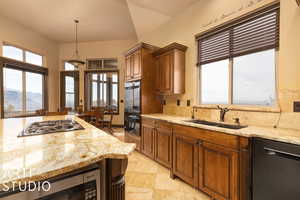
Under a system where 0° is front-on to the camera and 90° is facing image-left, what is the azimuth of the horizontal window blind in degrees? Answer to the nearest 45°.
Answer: approximately 45°

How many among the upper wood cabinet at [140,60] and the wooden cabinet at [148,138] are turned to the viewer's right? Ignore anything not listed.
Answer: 0

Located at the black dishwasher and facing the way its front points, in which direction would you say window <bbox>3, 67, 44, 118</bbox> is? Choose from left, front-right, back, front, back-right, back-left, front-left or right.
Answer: front-right

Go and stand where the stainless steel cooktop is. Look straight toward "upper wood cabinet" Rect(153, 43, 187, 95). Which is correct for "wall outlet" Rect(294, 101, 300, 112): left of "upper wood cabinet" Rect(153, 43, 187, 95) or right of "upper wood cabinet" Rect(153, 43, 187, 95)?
right

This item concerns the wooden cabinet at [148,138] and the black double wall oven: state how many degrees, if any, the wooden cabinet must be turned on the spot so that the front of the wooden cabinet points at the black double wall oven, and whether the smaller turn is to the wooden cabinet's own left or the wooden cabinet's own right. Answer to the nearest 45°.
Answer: approximately 90° to the wooden cabinet's own right

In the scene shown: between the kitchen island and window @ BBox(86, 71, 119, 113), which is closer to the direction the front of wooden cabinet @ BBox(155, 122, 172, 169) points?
the kitchen island

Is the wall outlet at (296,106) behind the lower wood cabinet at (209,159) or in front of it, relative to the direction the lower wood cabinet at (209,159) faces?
behind
